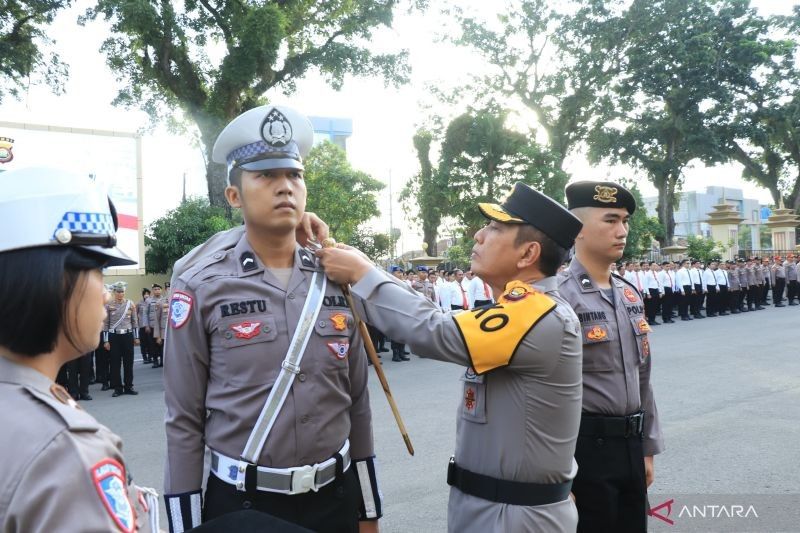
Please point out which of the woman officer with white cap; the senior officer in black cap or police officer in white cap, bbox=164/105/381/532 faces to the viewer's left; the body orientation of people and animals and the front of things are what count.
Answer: the senior officer in black cap

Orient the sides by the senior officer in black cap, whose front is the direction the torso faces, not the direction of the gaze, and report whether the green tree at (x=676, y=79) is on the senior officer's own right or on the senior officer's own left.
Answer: on the senior officer's own right

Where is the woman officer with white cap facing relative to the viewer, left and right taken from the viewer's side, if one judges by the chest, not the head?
facing away from the viewer and to the right of the viewer

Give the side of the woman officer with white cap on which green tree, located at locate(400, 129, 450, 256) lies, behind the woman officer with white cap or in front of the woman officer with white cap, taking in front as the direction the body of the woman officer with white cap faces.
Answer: in front

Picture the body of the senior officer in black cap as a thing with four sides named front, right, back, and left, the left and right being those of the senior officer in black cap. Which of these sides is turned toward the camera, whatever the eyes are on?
left

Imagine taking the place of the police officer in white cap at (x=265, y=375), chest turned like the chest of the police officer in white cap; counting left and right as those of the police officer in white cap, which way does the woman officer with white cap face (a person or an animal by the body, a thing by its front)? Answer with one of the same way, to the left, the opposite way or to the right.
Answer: to the left

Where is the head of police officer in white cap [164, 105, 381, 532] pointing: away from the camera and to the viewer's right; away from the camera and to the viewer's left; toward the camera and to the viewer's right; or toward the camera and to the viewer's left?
toward the camera and to the viewer's right

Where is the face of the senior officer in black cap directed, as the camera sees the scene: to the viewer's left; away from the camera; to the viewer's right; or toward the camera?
to the viewer's left
